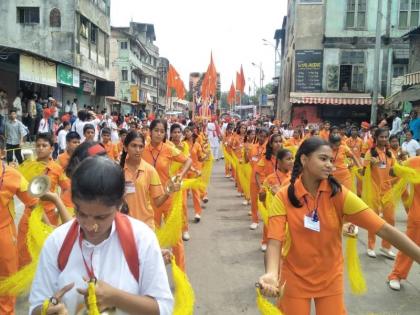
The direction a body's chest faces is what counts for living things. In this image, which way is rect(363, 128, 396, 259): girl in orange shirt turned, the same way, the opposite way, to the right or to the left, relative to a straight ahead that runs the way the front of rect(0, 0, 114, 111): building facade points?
to the right

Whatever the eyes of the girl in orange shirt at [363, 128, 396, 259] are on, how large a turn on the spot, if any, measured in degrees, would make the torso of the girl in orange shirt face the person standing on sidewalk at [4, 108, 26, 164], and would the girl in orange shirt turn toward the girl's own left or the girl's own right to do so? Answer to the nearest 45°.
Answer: approximately 90° to the girl's own right

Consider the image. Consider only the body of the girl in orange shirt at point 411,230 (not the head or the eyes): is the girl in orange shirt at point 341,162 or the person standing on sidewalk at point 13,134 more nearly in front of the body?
the person standing on sidewalk

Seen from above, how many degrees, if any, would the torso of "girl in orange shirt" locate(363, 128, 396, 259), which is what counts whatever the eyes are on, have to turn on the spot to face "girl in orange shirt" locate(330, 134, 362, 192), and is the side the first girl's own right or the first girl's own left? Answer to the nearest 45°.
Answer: approximately 135° to the first girl's own right

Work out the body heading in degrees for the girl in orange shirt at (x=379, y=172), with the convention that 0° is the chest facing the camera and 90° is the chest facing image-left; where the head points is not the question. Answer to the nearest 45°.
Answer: approximately 0°

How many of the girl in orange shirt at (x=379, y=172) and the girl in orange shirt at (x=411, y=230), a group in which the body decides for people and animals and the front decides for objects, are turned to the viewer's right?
0

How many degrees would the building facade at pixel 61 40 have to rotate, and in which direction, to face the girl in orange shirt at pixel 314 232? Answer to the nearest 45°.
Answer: approximately 45° to its right

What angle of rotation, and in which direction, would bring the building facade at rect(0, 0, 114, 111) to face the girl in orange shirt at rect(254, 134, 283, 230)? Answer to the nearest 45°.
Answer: approximately 45° to its right

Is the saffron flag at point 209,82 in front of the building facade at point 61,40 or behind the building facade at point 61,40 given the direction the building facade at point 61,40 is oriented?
in front

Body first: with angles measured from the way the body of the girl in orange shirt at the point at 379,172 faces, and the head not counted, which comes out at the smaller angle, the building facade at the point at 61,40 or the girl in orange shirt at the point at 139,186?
the girl in orange shirt
